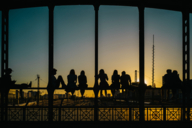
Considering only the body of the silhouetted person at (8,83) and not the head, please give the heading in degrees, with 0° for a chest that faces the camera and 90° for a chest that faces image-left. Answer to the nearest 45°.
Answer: approximately 270°

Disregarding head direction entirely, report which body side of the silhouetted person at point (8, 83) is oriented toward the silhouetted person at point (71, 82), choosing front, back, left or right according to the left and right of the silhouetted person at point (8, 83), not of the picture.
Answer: front

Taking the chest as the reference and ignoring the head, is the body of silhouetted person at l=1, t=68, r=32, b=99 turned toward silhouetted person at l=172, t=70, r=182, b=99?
yes

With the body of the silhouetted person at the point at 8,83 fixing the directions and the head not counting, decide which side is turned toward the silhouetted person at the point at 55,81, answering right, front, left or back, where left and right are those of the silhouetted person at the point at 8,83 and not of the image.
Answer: front
